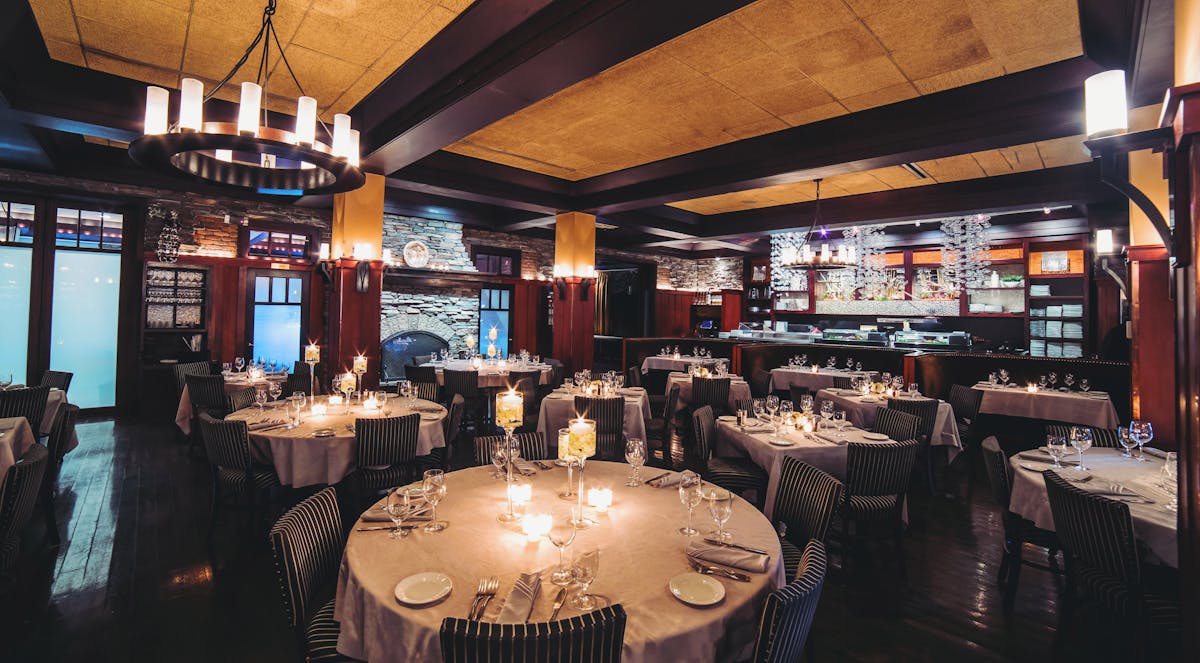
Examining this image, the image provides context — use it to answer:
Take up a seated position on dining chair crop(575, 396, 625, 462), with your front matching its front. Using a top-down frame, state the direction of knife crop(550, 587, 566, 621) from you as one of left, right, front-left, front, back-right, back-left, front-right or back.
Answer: back

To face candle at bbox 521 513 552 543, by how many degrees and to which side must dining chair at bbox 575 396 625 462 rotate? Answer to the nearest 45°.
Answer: approximately 180°

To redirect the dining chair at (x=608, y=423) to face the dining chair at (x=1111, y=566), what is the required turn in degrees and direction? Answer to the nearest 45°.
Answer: approximately 135° to its right

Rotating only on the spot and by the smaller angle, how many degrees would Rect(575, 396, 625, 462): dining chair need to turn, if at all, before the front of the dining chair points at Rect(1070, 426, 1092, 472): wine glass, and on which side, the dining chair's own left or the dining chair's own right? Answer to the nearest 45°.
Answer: approximately 135° to the dining chair's own right

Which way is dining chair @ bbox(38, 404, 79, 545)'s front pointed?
to the viewer's left

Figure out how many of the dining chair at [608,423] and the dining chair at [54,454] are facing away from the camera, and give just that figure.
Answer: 1

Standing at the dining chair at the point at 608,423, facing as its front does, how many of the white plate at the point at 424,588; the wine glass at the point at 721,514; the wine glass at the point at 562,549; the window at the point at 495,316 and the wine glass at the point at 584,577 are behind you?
4

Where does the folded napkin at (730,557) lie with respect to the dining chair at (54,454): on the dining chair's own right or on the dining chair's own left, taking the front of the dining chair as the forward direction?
on the dining chair's own left

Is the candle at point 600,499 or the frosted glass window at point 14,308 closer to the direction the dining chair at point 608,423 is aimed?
the frosted glass window

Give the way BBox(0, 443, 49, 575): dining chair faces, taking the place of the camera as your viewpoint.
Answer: facing away from the viewer and to the left of the viewer

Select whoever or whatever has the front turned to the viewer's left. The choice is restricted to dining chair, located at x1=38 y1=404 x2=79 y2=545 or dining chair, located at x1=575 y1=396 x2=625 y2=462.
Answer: dining chair, located at x1=38 y1=404 x2=79 y2=545

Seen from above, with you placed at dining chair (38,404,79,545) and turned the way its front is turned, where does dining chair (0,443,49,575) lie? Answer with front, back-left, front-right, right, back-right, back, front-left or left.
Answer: left

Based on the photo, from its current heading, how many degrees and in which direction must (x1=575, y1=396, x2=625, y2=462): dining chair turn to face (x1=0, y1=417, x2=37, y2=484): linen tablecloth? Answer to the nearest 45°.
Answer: approximately 90° to its left

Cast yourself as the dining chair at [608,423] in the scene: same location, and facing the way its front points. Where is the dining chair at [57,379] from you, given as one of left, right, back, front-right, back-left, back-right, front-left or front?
left

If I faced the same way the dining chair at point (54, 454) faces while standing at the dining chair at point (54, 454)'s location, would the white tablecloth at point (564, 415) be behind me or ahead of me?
behind

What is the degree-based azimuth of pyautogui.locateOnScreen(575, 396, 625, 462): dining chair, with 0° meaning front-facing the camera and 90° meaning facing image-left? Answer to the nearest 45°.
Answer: approximately 180°

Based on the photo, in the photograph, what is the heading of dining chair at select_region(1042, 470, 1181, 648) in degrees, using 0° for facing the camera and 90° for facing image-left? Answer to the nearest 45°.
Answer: approximately 225°

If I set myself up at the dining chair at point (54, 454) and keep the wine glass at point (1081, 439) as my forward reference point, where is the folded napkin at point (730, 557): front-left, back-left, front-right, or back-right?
front-right

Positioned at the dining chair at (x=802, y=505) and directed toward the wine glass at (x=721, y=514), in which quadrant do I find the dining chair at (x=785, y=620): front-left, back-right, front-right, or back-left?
front-left
